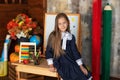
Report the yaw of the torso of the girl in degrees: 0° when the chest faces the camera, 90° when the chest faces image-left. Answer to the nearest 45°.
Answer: approximately 315°

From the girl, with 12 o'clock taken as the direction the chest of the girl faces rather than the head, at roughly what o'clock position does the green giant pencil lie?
The green giant pencil is roughly at 9 o'clock from the girl.

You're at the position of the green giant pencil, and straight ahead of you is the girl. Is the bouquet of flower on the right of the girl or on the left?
right
